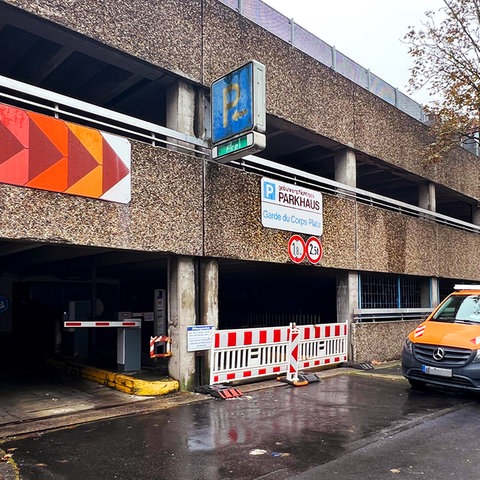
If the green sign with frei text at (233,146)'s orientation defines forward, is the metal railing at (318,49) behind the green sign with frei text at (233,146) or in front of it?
behind

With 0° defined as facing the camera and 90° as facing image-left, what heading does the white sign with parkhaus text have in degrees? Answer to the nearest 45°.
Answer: approximately 315°

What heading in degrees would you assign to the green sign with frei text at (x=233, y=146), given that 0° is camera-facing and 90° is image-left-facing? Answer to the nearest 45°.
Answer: approximately 45°

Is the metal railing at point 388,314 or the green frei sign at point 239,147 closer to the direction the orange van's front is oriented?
the green frei sign

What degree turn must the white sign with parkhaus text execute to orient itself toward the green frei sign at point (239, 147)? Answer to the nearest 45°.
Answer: approximately 45° to its right
